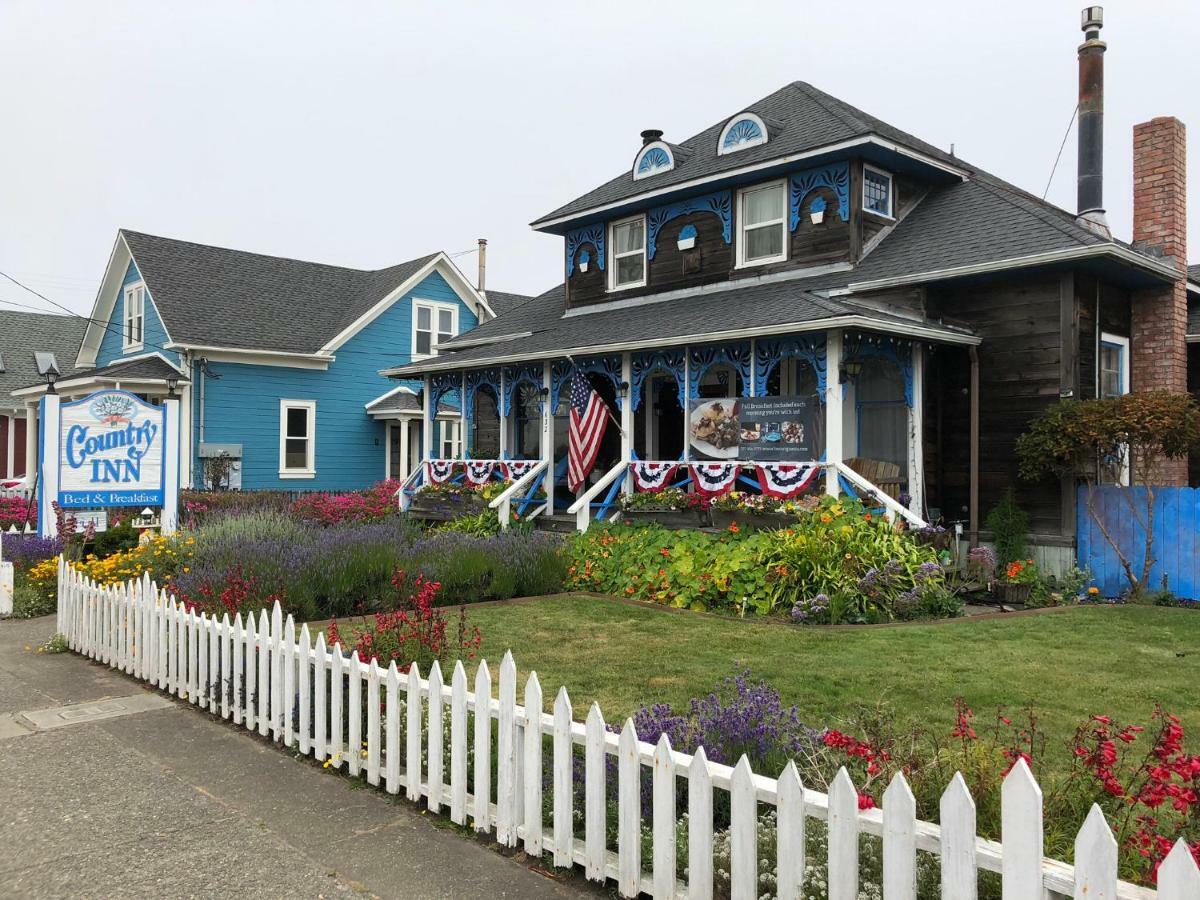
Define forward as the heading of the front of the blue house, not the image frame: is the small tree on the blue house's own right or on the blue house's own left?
on the blue house's own left

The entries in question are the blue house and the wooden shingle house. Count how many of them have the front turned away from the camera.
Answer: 0

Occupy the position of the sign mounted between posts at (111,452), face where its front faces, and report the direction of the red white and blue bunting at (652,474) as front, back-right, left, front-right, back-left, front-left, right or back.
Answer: left

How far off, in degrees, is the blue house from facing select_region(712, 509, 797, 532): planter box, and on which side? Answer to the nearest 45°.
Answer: approximately 45° to its left

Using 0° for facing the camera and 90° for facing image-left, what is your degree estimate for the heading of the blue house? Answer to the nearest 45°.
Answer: approximately 45°

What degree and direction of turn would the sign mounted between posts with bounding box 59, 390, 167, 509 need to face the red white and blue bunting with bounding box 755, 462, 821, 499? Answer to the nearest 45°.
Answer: approximately 90° to its left

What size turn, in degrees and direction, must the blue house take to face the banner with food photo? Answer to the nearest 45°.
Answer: approximately 90° to its left

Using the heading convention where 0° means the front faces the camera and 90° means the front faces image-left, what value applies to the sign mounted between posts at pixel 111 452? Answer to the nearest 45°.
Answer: approximately 0°

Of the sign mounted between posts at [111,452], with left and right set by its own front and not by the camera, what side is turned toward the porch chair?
left

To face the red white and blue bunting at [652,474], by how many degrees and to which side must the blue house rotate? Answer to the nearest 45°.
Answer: approximately 45° to its left

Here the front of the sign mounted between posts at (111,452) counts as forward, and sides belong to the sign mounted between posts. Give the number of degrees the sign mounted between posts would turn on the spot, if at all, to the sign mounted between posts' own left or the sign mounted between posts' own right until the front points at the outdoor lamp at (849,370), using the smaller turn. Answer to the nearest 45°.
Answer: approximately 90° to the sign mounted between posts' own left

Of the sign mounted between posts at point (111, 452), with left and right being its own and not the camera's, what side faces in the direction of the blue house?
back

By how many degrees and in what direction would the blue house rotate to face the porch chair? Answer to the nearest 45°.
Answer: approximately 90° to its left

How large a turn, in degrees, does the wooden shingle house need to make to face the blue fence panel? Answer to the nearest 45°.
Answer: approximately 90° to its left

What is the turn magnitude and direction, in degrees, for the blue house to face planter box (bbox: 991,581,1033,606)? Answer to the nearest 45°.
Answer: approximately 90° to its left
